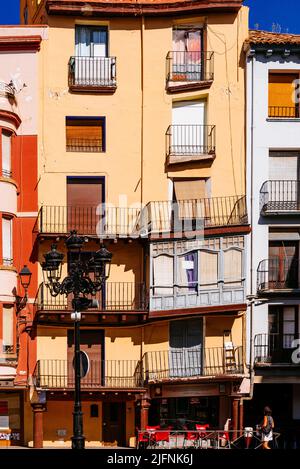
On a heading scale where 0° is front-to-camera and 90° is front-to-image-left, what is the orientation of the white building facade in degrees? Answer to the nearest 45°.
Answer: approximately 0°

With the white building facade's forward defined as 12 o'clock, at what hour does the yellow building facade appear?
The yellow building facade is roughly at 3 o'clock from the white building facade.

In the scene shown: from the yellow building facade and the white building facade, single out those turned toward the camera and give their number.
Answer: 2

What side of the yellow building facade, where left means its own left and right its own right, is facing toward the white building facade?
left

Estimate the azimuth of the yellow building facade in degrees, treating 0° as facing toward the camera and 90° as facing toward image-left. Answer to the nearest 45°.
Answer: approximately 0°
